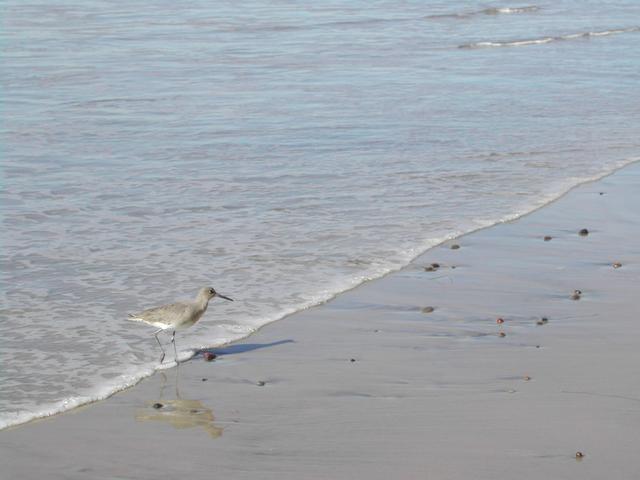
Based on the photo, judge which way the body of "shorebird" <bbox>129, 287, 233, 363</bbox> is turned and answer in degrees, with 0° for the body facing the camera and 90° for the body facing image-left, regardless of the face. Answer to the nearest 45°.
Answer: approximately 270°
